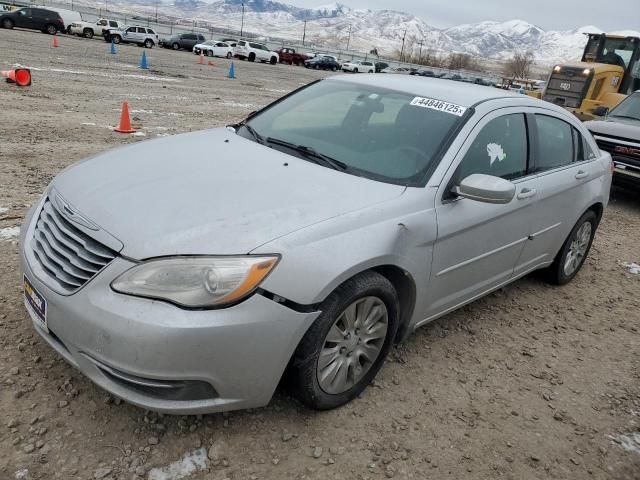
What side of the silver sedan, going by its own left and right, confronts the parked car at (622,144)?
back

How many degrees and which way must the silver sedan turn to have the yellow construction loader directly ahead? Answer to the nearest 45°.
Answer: approximately 180°

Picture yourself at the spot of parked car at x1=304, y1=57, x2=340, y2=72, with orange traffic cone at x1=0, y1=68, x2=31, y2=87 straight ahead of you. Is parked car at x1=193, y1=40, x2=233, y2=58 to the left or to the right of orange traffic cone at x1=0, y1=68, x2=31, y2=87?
right

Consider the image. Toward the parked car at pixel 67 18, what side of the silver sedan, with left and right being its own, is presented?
right

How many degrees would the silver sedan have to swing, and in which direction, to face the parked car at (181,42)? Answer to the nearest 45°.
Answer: approximately 135° to its right

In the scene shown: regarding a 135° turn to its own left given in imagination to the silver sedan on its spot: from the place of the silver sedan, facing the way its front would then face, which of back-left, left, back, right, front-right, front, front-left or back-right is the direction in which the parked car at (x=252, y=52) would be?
left

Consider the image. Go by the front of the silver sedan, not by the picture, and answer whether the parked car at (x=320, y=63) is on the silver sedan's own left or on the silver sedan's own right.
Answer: on the silver sedan's own right
